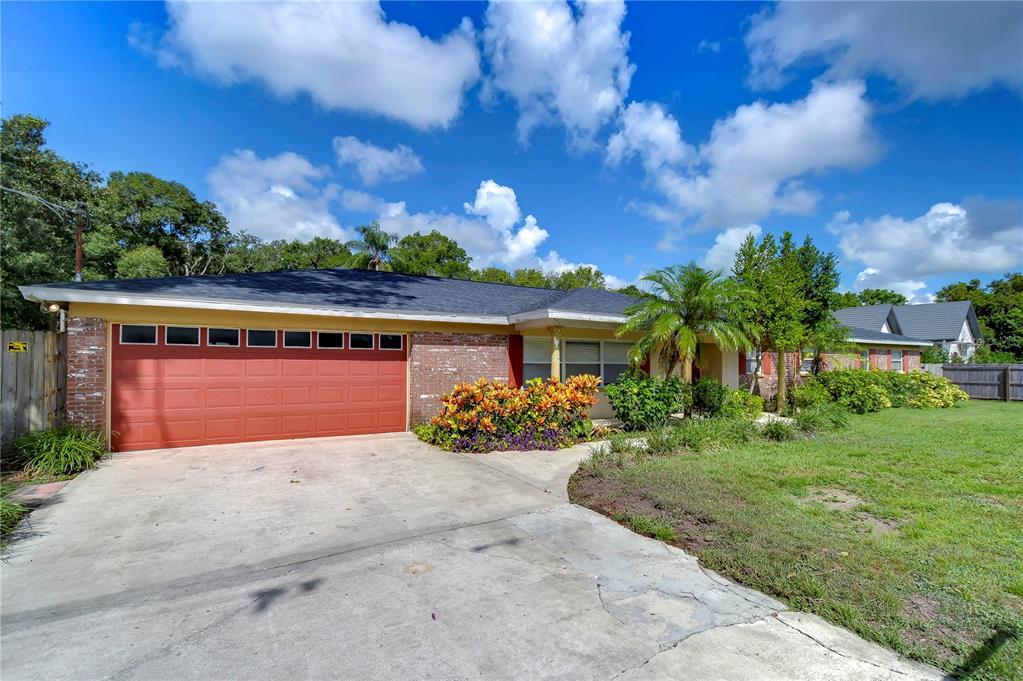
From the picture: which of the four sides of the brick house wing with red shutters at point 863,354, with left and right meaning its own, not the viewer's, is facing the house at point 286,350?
right

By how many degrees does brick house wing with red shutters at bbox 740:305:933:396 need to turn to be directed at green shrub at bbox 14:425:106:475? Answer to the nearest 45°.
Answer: approximately 90° to its right

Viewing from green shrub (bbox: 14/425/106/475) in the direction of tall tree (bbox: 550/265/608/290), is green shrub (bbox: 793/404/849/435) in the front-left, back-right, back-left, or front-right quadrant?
front-right

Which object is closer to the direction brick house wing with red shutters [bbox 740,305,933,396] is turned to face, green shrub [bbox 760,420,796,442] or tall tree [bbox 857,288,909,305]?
the green shrub

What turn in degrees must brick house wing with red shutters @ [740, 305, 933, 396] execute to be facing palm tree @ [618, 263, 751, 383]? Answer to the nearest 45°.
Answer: approximately 45° to its right

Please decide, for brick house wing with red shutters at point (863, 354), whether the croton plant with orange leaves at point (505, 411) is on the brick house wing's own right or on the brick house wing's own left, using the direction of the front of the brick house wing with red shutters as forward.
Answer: on the brick house wing's own right

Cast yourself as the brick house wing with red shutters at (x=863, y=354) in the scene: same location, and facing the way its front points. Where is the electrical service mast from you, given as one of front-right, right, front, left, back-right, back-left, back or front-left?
right

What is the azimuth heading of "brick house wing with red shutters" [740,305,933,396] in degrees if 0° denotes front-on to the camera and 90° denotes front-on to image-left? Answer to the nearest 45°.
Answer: approximately 315°

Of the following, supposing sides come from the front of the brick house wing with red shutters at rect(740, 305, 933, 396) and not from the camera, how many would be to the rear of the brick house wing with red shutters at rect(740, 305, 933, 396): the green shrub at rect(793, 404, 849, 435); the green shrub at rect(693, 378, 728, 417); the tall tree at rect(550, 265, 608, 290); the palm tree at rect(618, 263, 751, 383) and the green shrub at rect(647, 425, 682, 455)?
1

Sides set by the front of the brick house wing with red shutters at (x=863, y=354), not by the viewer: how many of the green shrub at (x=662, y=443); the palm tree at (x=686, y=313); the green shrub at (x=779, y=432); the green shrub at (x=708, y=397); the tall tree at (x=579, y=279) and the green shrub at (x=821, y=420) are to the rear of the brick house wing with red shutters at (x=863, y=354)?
1

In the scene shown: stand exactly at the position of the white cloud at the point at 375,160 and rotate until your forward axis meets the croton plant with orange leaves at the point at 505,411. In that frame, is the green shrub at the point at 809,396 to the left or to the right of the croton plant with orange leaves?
left

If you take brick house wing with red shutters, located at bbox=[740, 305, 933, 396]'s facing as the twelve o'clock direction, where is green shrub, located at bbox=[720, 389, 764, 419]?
The green shrub is roughly at 2 o'clock from the brick house wing with red shutters.

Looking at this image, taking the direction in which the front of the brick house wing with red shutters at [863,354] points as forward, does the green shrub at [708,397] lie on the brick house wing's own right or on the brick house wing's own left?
on the brick house wing's own right

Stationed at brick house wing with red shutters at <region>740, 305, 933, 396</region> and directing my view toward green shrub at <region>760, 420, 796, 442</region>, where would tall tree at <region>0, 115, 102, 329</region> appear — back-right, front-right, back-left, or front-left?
front-right

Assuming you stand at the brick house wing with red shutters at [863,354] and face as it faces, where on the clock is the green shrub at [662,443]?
The green shrub is roughly at 2 o'clock from the brick house wing with red shutters.
